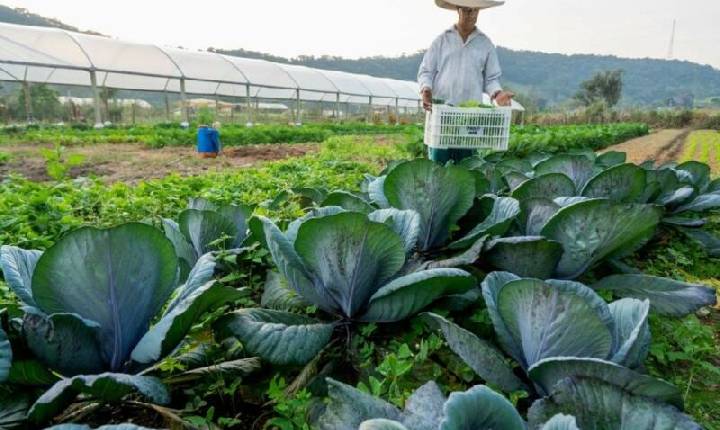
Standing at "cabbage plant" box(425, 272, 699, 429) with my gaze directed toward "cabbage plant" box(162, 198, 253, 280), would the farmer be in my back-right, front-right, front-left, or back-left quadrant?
front-right

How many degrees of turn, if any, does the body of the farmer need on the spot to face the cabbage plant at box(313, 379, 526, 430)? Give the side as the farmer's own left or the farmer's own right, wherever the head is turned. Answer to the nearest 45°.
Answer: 0° — they already face it

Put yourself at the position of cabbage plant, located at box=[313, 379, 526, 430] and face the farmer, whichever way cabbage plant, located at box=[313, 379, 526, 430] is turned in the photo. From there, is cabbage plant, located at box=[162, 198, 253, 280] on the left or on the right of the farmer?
left

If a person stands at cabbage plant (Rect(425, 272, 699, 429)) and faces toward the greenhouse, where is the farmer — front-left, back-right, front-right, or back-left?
front-right

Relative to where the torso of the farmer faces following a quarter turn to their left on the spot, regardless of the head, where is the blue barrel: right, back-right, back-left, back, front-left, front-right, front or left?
back-left

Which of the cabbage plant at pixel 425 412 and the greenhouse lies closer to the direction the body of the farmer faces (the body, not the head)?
the cabbage plant

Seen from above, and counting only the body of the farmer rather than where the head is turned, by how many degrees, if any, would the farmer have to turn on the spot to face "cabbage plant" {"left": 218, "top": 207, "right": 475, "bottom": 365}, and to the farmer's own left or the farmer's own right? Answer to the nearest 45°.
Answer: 0° — they already face it

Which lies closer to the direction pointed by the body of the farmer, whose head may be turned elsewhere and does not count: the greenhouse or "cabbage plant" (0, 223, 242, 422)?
the cabbage plant

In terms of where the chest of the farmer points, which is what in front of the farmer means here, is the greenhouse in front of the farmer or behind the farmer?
behind

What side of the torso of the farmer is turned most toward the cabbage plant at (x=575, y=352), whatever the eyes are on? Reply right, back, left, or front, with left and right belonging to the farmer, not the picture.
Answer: front

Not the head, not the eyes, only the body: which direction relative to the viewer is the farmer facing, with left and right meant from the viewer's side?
facing the viewer
